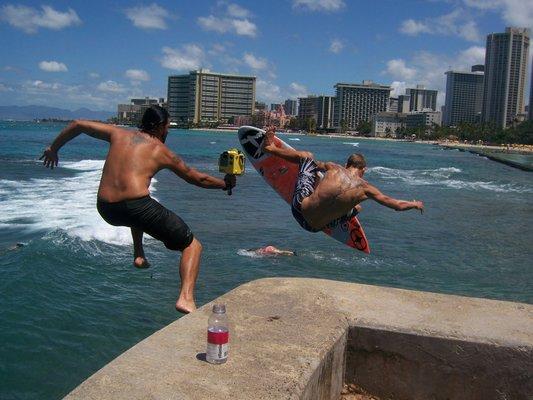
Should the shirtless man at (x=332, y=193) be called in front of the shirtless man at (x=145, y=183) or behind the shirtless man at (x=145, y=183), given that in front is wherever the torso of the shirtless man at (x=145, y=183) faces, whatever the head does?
in front

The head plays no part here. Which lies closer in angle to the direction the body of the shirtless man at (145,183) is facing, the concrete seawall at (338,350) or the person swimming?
the person swimming

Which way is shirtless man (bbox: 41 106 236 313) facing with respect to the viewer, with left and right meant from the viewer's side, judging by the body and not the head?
facing away from the viewer and to the right of the viewer

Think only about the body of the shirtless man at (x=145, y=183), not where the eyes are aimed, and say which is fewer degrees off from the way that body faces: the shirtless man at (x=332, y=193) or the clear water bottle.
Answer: the shirtless man

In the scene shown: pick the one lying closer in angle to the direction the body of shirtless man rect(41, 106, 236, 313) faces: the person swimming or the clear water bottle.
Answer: the person swimming

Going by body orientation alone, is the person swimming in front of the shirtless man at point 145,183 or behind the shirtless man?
in front

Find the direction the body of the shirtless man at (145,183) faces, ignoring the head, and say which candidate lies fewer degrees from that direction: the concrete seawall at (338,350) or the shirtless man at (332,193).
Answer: the shirtless man

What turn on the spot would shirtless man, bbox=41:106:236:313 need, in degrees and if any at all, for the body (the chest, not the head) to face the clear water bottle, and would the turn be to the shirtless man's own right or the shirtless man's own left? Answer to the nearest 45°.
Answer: approximately 135° to the shirtless man's own right
